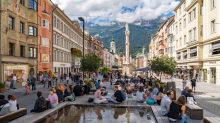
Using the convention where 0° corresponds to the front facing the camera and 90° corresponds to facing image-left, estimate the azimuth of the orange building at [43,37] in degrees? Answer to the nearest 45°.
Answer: approximately 315°

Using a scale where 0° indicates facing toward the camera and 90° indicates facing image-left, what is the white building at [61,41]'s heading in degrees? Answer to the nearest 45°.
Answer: approximately 315°

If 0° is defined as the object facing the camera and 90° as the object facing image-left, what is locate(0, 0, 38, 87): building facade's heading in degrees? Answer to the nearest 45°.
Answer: approximately 315°

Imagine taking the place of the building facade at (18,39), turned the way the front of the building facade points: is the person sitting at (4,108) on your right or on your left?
on your right

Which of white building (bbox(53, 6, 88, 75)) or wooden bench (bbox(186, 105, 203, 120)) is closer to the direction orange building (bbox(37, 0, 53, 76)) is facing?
the wooden bench

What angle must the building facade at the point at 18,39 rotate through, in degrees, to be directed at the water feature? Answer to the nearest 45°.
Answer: approximately 45° to its right

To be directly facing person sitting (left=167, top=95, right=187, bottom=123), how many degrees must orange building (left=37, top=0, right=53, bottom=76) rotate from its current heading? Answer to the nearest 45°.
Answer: approximately 45° to its right

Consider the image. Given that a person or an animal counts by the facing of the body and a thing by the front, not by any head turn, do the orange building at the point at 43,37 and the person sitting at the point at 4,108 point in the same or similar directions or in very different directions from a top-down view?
very different directions
